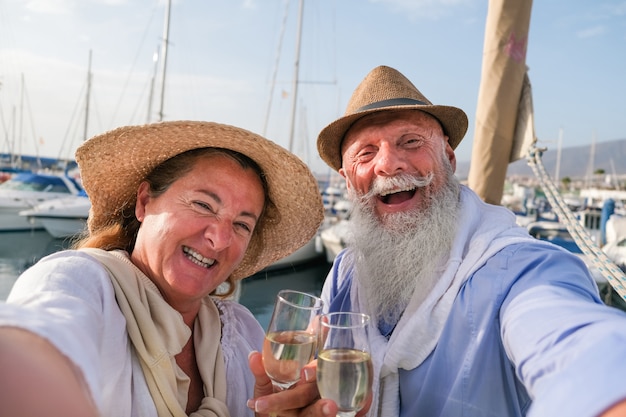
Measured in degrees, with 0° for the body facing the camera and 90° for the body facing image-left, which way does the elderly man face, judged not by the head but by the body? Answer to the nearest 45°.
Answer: approximately 45°

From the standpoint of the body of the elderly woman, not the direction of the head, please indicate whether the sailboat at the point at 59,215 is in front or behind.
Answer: behind

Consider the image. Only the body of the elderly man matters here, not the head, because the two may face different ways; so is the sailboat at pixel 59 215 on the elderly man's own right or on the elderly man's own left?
on the elderly man's own right

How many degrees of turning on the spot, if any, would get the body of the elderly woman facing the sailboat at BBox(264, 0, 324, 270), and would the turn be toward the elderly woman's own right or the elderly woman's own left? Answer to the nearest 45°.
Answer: approximately 135° to the elderly woman's own left

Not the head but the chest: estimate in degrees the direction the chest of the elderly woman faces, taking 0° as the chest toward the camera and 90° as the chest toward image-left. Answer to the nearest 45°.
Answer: approximately 315°
